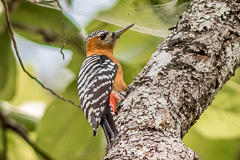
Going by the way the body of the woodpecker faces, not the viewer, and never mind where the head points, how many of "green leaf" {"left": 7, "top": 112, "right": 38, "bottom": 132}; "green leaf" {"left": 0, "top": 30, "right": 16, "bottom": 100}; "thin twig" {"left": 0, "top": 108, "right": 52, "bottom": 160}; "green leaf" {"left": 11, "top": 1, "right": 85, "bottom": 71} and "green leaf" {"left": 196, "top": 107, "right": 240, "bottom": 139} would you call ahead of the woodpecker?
1

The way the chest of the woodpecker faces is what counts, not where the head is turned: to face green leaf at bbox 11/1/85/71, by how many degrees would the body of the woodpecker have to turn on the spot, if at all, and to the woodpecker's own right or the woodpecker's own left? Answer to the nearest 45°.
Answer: approximately 135° to the woodpecker's own left

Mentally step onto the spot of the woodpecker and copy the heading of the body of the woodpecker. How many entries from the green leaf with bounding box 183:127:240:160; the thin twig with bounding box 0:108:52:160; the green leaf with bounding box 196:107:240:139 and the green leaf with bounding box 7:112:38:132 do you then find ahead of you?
2

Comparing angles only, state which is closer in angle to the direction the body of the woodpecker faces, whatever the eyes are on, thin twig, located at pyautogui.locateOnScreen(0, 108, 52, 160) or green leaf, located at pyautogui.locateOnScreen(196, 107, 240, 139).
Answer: the green leaf

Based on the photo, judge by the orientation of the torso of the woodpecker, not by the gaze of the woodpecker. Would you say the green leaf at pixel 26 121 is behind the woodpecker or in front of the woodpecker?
behind

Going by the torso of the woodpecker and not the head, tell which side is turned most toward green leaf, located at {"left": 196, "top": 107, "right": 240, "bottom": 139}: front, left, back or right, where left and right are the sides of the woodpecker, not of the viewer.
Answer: front

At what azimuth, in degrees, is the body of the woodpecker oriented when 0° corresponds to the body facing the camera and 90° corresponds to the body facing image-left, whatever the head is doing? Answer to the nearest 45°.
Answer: approximately 270°

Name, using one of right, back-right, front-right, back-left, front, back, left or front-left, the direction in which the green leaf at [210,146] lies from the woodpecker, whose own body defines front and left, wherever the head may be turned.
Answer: front

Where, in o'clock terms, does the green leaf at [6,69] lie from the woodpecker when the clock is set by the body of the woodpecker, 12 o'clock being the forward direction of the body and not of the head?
The green leaf is roughly at 7 o'clock from the woodpecker.

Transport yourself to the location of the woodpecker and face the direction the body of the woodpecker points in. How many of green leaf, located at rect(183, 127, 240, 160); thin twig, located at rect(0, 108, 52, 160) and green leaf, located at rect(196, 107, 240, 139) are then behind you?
1

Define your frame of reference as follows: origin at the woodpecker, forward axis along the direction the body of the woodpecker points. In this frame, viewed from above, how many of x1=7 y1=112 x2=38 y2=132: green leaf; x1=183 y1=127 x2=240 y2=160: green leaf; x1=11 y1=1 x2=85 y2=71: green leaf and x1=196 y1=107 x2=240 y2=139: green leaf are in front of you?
2

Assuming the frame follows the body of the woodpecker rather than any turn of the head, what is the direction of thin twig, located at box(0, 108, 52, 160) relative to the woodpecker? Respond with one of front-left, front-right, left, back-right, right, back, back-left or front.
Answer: back
